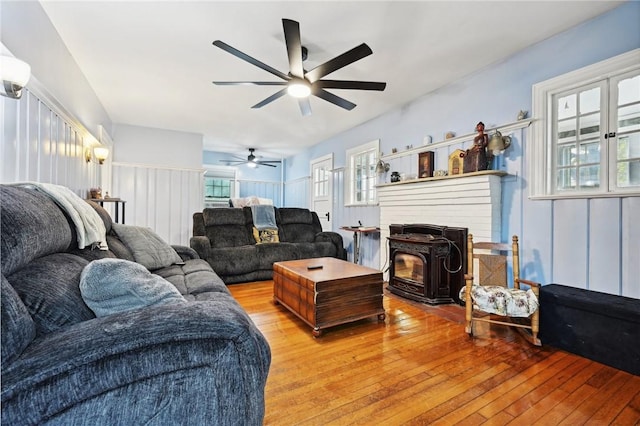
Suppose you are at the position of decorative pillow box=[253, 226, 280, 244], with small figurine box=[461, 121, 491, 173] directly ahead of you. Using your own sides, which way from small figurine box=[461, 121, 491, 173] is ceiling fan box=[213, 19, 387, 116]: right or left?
right

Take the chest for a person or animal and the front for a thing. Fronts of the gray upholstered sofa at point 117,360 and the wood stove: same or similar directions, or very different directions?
very different directions

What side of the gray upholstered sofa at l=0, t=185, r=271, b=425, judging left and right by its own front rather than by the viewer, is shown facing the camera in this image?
right

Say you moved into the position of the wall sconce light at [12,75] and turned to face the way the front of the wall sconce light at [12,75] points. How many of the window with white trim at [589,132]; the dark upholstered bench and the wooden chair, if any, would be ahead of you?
3

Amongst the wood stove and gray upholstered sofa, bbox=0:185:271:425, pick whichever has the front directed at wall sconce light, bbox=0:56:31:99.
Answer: the wood stove

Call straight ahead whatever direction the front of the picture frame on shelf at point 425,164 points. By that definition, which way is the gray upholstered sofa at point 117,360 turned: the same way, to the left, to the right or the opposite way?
the opposite way

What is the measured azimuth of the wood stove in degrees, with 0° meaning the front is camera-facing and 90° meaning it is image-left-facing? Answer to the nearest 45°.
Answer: approximately 45°

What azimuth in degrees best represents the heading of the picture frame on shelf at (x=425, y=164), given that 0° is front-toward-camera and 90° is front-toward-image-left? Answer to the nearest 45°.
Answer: approximately 45°

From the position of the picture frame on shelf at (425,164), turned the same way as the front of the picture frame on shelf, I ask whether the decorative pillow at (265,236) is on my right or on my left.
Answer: on my right

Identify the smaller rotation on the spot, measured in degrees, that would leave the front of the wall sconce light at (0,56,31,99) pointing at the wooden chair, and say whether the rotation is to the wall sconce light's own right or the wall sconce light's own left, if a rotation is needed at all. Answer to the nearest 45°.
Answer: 0° — it already faces it

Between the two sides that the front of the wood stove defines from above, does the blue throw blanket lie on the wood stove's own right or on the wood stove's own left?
on the wood stove's own right
